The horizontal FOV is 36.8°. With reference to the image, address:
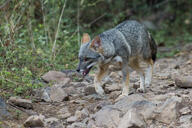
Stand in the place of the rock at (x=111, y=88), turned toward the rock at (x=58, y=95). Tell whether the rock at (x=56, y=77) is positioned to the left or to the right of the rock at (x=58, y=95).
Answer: right

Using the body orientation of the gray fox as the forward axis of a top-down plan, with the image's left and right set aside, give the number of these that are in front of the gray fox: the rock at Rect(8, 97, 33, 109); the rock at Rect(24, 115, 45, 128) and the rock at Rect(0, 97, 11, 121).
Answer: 3

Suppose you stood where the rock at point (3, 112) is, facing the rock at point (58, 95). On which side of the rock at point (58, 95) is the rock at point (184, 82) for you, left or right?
right

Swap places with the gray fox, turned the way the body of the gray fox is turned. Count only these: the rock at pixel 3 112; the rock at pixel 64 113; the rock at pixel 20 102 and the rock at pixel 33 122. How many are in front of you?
4

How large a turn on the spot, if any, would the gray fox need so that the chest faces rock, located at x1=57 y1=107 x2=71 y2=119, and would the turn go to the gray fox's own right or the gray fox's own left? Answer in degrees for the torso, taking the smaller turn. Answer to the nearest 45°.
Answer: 0° — it already faces it

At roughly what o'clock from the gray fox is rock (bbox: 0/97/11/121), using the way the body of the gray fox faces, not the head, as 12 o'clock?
The rock is roughly at 12 o'clock from the gray fox.

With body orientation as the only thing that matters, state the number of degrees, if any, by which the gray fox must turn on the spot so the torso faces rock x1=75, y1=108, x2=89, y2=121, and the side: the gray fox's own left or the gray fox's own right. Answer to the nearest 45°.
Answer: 0° — it already faces it

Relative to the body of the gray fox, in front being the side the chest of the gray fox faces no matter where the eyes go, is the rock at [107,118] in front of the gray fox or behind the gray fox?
in front

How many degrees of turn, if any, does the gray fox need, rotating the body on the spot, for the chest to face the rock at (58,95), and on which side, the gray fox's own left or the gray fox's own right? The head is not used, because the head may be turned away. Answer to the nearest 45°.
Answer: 0° — it already faces it

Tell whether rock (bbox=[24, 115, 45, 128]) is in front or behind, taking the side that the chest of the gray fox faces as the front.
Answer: in front

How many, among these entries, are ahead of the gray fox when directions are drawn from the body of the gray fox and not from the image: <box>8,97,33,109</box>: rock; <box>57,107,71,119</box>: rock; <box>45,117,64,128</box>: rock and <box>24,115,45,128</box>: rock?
4

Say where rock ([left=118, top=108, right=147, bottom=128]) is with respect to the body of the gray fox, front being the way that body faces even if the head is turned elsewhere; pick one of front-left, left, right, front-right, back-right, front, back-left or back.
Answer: front-left

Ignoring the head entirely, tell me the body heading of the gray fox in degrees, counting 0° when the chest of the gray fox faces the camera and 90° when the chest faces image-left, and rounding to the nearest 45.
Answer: approximately 45°
